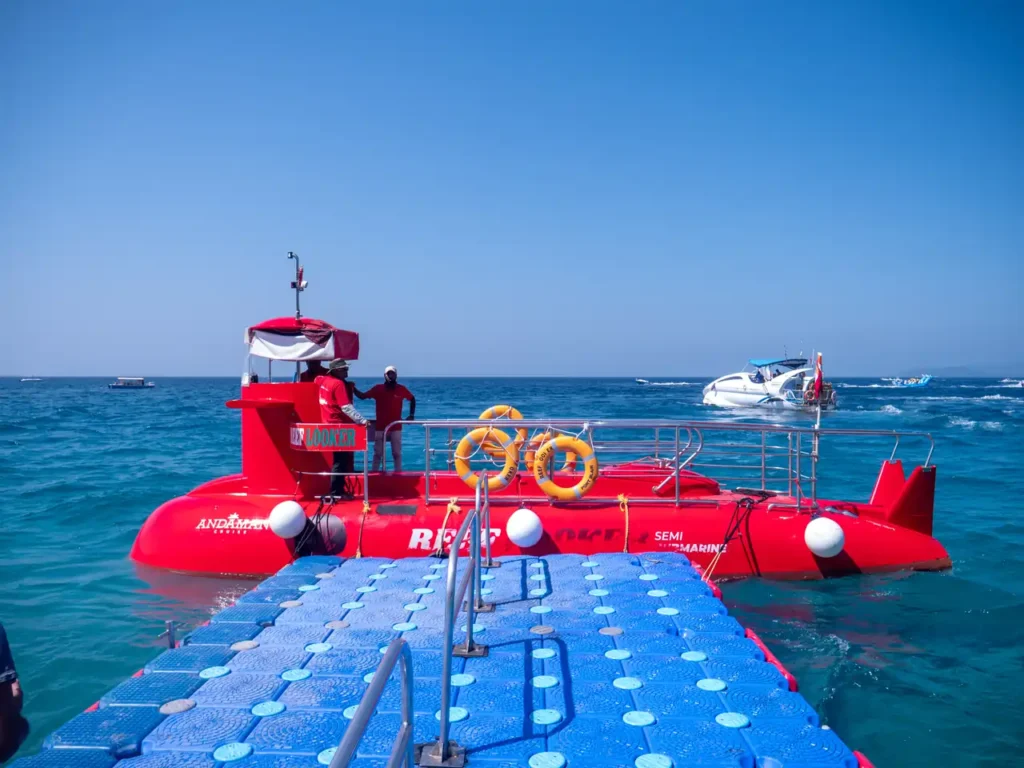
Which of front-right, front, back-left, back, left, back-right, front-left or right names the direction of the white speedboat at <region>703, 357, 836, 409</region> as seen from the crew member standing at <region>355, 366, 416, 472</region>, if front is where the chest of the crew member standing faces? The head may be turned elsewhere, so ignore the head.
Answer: back-left

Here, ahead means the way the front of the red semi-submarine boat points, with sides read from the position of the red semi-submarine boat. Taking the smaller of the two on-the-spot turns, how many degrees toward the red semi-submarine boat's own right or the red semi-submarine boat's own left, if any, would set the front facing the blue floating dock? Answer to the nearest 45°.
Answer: approximately 90° to the red semi-submarine boat's own left

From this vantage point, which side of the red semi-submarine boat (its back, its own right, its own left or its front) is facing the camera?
left

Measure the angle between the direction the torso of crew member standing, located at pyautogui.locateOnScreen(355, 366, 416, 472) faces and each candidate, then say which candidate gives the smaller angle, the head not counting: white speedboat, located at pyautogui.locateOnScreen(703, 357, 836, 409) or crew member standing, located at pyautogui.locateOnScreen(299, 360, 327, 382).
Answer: the crew member standing

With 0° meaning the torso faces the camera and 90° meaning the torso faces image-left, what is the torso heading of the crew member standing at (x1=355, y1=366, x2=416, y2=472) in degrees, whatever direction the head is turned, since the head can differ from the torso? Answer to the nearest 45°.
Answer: approximately 0°

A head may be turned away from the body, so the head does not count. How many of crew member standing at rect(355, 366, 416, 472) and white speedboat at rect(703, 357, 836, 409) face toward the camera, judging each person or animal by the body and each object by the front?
1

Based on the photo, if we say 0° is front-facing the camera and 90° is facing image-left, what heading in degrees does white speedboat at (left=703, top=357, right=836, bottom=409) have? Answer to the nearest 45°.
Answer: approximately 90°
